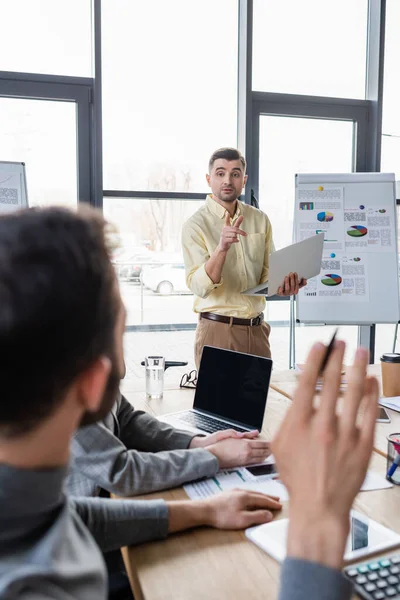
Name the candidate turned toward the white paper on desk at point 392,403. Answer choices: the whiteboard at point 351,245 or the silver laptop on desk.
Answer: the whiteboard

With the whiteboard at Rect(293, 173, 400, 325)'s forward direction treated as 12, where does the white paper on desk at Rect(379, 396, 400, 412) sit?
The white paper on desk is roughly at 12 o'clock from the whiteboard.

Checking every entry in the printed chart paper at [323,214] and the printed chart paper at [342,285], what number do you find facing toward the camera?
2

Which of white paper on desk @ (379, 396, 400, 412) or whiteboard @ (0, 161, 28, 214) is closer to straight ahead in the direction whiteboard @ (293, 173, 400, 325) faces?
the white paper on desk

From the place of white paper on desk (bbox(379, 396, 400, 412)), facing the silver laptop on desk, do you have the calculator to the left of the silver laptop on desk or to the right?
left

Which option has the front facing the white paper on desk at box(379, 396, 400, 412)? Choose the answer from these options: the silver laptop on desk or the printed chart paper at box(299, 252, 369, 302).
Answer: the printed chart paper

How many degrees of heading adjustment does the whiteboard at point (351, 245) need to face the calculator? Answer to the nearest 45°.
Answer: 0° — it already faces it
